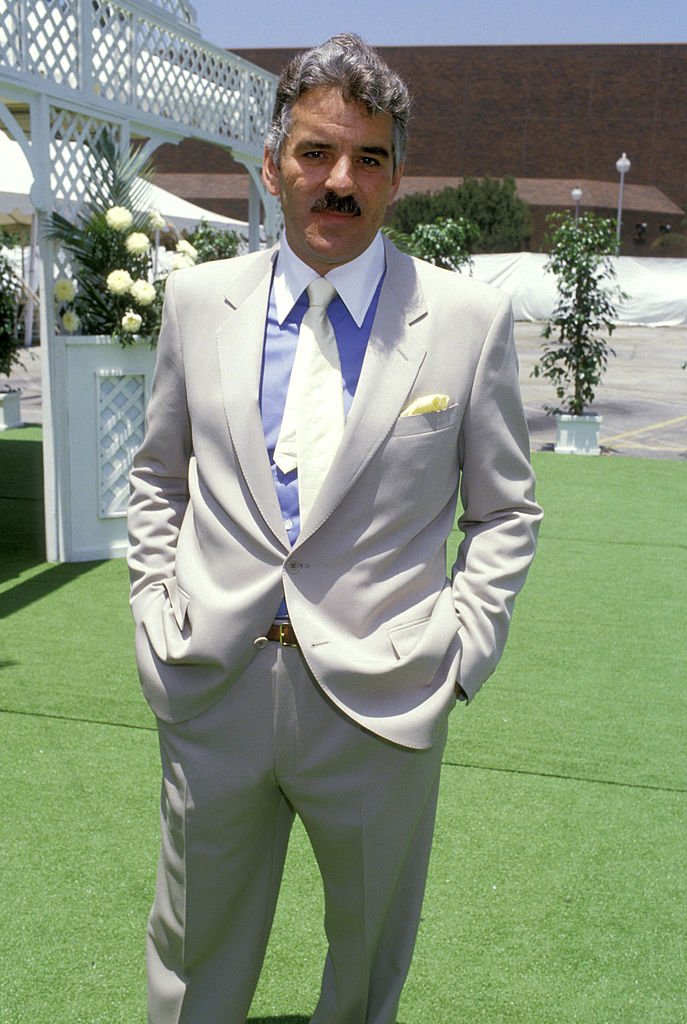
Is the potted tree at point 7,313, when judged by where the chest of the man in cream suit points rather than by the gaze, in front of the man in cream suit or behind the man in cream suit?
behind

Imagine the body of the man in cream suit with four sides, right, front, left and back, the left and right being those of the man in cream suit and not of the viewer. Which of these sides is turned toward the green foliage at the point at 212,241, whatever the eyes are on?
back

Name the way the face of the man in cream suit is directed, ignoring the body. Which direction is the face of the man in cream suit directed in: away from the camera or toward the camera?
toward the camera

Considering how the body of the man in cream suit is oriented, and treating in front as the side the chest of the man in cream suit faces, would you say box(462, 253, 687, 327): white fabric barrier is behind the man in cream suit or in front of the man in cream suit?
behind

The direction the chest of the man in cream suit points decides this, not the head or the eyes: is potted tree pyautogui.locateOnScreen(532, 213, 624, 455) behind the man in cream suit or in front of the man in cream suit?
behind

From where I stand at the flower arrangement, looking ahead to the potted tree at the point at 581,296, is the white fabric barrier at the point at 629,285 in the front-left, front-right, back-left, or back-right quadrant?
front-left

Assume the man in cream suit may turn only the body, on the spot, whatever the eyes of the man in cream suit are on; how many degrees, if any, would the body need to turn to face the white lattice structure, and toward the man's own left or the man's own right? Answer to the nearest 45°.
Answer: approximately 180°

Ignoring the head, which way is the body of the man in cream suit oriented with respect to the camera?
toward the camera

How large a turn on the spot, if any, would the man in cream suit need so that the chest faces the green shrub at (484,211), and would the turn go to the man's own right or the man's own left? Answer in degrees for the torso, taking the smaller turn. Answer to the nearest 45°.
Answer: approximately 180°

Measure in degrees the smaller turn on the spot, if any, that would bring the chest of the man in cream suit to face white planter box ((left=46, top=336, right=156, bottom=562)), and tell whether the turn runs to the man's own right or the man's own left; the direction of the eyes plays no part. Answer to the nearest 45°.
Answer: approximately 180°

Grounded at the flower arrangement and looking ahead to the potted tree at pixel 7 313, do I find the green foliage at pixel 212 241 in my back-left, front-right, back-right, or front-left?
front-right
